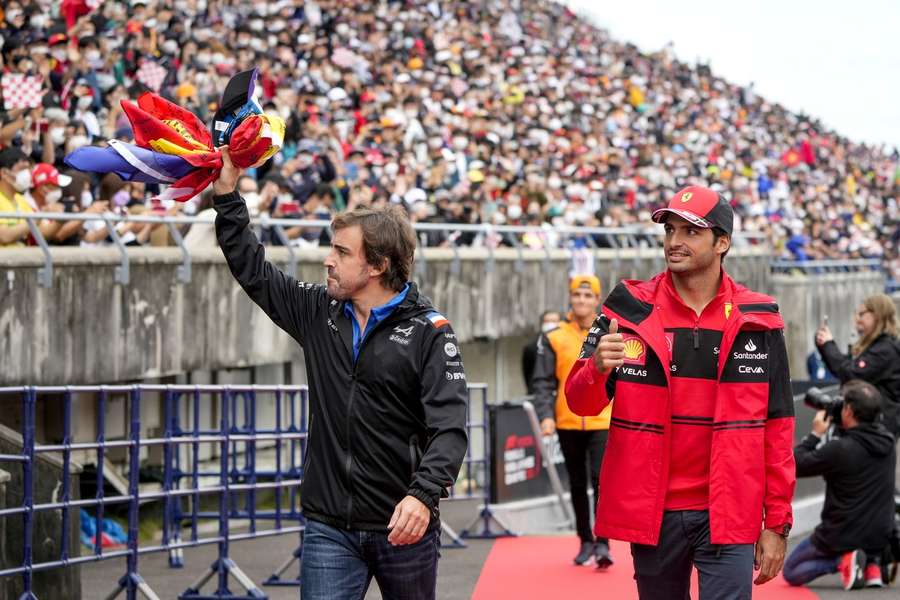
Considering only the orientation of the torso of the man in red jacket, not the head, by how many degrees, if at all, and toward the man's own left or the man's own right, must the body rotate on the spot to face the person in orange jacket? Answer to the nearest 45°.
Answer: approximately 180°

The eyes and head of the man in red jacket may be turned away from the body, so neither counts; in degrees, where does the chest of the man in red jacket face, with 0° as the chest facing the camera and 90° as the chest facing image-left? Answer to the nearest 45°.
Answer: approximately 0°

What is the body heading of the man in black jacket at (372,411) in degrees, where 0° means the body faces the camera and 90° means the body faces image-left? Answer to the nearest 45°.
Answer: approximately 45°

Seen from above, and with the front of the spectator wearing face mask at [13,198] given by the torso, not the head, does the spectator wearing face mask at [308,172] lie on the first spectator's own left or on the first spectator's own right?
on the first spectator's own left

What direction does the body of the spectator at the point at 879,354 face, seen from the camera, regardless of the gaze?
to the viewer's left

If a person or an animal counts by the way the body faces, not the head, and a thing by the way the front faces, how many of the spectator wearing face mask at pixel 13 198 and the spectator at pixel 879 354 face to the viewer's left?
1

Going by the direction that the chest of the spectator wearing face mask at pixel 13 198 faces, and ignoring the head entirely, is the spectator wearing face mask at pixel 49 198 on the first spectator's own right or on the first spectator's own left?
on the first spectator's own left

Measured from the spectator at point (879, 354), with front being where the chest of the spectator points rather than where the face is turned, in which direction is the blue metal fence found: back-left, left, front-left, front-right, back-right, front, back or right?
front-left
